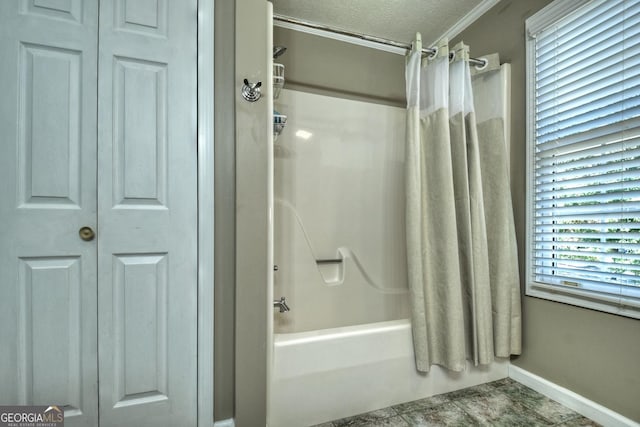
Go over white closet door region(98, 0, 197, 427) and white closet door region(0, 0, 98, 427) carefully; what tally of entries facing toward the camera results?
2

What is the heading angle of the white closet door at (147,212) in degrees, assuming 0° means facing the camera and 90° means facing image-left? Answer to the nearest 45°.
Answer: approximately 0°

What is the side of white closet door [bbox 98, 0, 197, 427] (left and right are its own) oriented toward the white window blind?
left

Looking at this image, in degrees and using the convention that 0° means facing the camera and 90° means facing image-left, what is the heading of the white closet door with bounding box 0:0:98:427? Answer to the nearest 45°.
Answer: approximately 0°

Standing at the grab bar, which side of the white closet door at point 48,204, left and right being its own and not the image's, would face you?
left

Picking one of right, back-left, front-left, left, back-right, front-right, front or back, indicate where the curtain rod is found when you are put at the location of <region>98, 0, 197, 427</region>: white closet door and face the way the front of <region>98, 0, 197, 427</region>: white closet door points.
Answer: left
